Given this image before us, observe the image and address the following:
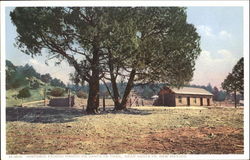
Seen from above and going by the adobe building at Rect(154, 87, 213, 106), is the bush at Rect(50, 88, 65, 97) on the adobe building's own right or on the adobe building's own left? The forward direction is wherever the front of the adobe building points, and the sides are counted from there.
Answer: on the adobe building's own right

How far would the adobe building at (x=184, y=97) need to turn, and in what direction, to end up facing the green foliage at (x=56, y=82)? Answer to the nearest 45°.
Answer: approximately 135° to its right

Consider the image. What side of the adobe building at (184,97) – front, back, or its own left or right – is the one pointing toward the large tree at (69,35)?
right

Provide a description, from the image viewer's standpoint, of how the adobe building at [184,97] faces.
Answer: facing the viewer and to the right of the viewer

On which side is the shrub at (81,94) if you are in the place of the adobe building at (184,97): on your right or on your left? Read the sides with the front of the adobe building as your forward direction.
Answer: on your right
